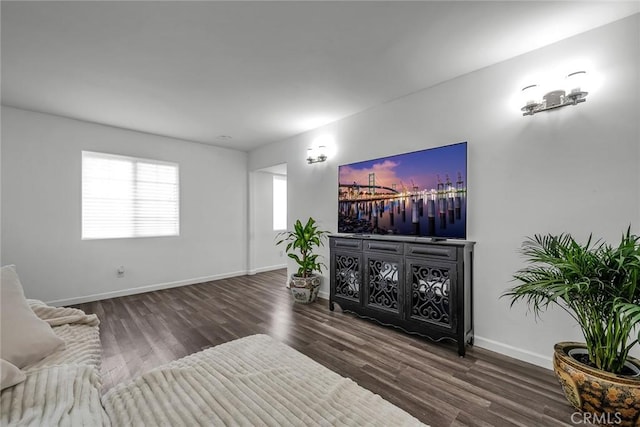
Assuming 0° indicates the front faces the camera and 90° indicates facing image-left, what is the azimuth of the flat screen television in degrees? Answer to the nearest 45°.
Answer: approximately 45°

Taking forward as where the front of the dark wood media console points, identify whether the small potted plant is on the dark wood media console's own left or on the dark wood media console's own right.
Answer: on the dark wood media console's own right

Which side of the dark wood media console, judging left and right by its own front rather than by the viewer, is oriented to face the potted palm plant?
left

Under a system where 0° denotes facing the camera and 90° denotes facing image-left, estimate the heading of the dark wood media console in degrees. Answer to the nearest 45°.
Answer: approximately 45°

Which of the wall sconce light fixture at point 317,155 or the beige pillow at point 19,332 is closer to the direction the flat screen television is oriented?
the beige pillow

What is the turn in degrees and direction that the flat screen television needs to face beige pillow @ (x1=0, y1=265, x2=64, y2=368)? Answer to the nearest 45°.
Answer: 0° — it already faces it

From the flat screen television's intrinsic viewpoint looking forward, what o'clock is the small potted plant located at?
The small potted plant is roughly at 2 o'clock from the flat screen television.

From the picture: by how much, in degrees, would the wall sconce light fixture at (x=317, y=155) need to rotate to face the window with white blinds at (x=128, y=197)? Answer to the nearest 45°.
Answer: approximately 45° to its right

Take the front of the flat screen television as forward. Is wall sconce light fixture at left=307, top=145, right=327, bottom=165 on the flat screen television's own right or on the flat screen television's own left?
on the flat screen television's own right
